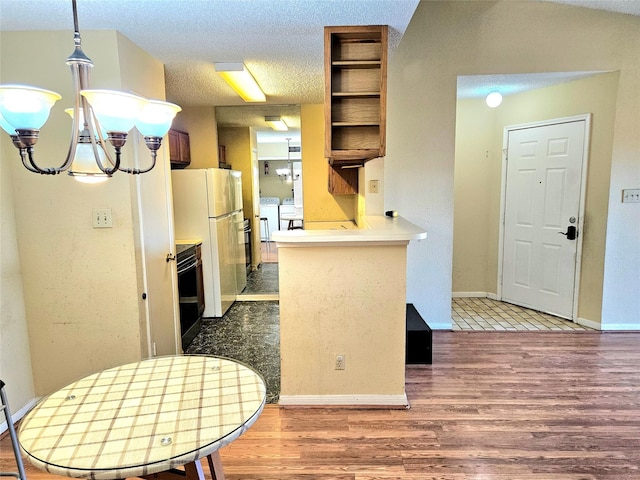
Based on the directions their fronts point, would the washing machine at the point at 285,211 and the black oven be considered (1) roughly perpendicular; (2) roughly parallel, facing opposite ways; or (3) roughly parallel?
roughly perpendicular

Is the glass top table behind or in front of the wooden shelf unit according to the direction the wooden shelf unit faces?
in front

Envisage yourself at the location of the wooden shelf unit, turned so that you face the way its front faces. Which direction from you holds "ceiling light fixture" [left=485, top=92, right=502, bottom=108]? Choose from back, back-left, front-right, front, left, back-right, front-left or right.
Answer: back-left

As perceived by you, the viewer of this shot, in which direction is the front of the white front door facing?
facing the viewer and to the left of the viewer

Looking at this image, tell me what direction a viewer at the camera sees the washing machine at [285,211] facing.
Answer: facing the viewer

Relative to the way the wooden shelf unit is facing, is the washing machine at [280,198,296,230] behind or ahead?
behind

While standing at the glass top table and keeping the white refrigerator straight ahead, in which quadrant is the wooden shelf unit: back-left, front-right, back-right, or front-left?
front-right

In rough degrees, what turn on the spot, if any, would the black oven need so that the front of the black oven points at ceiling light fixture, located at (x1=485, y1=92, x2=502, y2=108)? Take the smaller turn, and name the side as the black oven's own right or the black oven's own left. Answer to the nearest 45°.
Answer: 0° — it already faces it

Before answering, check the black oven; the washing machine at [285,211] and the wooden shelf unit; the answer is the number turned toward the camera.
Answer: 2

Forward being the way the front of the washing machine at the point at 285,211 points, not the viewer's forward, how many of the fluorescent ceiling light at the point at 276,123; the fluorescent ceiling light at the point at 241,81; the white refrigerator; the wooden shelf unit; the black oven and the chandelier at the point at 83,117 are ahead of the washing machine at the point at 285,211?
6

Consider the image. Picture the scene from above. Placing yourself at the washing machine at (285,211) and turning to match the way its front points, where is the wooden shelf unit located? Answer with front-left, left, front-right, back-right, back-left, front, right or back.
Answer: front

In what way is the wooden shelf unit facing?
toward the camera

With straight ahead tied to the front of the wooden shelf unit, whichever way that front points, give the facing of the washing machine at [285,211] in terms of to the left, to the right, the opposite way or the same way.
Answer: the same way

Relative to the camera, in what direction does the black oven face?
facing to the right of the viewer
